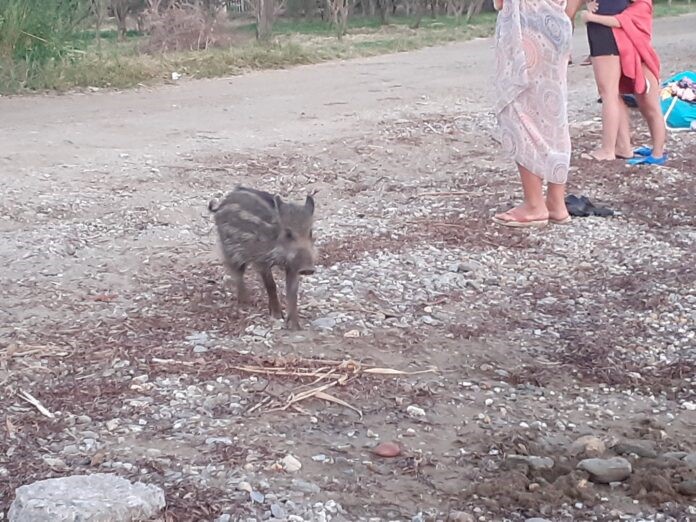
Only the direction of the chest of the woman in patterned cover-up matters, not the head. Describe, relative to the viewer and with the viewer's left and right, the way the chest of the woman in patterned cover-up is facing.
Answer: facing to the left of the viewer

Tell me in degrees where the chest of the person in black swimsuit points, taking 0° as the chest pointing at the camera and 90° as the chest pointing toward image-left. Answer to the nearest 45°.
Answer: approximately 90°

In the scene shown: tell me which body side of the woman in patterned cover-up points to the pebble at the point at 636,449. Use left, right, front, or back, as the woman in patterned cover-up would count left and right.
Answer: left

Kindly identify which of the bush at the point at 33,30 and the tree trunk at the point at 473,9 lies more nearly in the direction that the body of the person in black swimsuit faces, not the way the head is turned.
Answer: the bush

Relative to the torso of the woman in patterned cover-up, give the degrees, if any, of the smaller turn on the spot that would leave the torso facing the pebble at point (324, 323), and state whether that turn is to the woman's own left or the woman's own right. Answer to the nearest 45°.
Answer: approximately 45° to the woman's own left

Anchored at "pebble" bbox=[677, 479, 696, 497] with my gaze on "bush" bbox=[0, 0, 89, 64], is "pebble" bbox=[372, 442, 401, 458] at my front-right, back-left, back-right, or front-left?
front-left

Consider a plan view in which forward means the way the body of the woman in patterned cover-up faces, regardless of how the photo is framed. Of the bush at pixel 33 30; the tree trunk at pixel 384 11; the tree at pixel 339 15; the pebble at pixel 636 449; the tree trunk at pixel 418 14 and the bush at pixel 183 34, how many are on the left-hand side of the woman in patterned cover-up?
1

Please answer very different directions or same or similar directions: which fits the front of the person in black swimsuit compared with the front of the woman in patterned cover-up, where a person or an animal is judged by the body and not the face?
same or similar directions

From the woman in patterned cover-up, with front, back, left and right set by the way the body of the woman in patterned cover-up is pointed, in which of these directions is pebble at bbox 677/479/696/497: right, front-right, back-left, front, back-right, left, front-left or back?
left
